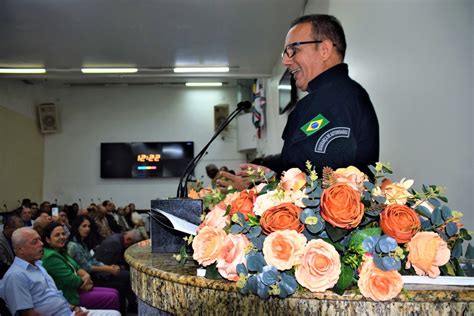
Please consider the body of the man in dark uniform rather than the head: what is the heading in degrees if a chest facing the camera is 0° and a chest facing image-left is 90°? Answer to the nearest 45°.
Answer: approximately 90°

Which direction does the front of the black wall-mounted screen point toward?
toward the camera

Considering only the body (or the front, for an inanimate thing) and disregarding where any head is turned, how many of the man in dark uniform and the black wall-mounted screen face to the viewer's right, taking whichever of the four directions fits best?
0

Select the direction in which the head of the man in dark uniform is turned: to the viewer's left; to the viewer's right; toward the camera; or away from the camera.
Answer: to the viewer's left

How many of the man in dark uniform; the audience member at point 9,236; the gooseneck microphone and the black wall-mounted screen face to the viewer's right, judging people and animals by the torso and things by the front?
2

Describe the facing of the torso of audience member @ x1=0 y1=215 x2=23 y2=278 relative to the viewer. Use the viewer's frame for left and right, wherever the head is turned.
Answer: facing to the right of the viewer

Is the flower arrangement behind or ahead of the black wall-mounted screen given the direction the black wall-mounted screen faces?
ahead

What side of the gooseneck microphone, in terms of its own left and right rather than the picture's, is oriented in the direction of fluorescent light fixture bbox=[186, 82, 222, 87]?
left

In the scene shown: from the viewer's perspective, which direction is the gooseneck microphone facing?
to the viewer's right

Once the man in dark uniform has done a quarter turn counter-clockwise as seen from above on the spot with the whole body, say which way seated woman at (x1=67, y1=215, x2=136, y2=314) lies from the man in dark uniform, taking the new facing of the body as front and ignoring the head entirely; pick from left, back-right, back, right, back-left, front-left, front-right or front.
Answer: back-right

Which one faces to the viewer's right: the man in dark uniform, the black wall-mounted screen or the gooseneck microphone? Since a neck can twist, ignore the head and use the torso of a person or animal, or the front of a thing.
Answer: the gooseneck microphone

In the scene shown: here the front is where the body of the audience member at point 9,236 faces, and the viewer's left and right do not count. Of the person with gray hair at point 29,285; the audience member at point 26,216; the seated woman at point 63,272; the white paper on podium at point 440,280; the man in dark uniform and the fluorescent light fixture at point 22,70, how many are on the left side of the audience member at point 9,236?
2

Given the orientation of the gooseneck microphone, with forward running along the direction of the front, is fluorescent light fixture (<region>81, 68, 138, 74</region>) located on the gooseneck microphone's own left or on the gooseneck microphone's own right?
on the gooseneck microphone's own left

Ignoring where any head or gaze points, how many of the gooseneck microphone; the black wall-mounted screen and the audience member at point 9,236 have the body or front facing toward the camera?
1

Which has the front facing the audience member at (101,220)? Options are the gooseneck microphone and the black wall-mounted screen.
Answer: the black wall-mounted screen
